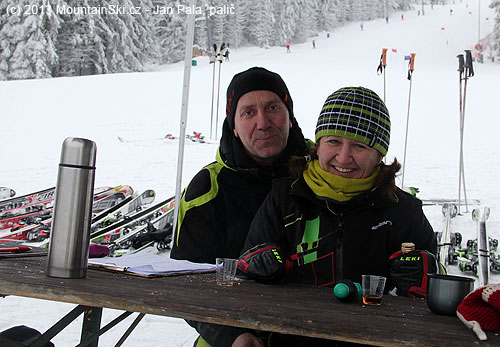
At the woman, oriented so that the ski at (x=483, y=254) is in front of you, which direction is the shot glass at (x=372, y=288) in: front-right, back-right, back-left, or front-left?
back-right

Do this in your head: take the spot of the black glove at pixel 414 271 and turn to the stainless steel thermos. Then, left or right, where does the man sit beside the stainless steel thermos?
right

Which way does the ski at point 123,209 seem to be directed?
to the viewer's right

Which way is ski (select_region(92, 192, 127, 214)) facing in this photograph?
to the viewer's right

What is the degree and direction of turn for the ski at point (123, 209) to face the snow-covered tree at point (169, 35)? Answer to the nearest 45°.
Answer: approximately 90° to its left

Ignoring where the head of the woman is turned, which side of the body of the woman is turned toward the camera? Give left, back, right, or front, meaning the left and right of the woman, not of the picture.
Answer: front
